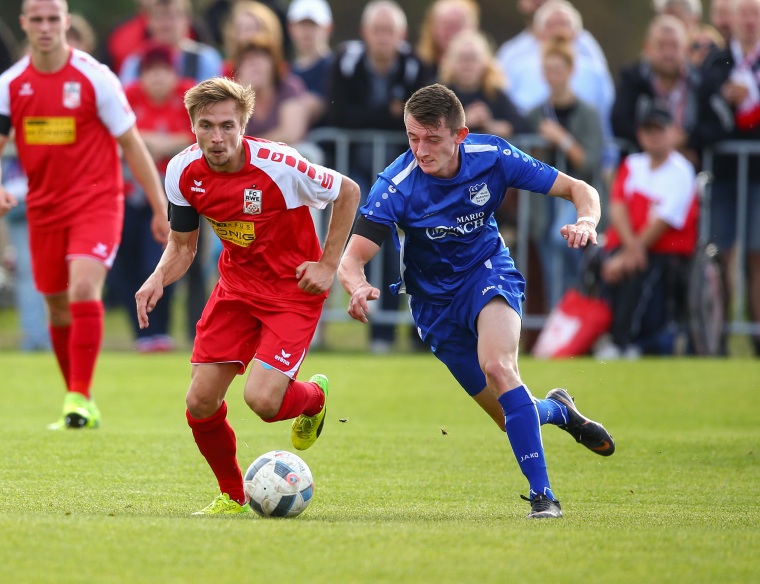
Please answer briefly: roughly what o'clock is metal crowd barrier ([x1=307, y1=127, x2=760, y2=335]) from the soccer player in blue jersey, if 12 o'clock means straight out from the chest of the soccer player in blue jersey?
The metal crowd barrier is roughly at 6 o'clock from the soccer player in blue jersey.

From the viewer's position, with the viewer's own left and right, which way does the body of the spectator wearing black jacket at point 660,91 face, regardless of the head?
facing the viewer

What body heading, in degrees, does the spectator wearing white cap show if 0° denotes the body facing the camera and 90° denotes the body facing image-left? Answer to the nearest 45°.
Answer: approximately 0°

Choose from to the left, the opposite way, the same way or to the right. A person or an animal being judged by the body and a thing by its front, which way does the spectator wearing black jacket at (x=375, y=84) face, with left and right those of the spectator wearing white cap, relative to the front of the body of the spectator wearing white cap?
the same way

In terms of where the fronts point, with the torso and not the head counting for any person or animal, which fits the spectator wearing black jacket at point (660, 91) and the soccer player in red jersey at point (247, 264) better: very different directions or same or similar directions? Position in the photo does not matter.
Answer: same or similar directions

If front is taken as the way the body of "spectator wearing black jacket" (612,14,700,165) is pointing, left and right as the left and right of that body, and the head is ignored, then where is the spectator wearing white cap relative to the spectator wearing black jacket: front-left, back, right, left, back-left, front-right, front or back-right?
right

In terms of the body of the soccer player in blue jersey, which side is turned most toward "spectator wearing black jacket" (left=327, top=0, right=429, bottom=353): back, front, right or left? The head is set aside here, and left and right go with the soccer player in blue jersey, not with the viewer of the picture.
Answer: back

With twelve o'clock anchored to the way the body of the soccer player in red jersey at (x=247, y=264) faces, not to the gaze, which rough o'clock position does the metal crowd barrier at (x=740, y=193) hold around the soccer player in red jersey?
The metal crowd barrier is roughly at 6 o'clock from the soccer player in red jersey.

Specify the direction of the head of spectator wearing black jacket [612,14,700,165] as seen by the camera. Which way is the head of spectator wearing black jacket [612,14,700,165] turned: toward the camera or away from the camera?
toward the camera

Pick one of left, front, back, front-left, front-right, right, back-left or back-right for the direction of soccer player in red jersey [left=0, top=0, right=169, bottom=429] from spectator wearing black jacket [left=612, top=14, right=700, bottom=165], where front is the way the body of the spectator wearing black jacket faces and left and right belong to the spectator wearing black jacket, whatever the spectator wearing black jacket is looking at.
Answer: front-right

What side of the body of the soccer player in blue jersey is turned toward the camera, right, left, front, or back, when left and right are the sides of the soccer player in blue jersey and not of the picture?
front

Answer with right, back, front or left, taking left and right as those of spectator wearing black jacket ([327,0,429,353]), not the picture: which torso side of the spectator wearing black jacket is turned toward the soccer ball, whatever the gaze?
front

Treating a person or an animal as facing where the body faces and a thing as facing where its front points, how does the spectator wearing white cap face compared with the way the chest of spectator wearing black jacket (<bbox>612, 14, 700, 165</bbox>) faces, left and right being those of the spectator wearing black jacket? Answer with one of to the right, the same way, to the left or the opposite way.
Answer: the same way

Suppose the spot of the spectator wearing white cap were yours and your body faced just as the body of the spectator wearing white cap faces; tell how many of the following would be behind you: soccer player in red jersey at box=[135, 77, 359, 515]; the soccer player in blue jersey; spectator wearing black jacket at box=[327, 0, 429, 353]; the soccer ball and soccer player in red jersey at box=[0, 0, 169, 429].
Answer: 0

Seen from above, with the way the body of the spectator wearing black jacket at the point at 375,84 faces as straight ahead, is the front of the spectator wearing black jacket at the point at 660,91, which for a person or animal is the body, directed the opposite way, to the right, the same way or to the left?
the same way

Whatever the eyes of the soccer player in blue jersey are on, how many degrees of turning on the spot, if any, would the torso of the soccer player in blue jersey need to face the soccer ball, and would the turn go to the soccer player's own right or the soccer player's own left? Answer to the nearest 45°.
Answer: approximately 45° to the soccer player's own right

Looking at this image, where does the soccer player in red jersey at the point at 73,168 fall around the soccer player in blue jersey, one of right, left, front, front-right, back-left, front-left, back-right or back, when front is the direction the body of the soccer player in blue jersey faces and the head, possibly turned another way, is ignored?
back-right

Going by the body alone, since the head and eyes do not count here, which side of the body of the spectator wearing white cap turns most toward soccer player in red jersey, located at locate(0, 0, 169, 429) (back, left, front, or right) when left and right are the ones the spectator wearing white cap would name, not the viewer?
front

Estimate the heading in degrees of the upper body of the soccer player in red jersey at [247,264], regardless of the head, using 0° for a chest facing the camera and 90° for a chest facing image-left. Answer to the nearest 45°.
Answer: approximately 45°

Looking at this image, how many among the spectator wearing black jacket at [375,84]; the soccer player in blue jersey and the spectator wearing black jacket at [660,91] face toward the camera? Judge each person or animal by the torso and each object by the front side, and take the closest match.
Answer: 3
